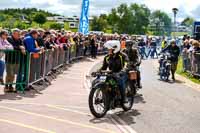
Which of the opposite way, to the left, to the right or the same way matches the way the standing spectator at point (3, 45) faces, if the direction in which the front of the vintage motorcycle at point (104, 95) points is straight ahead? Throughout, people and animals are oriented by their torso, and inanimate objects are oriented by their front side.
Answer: to the left

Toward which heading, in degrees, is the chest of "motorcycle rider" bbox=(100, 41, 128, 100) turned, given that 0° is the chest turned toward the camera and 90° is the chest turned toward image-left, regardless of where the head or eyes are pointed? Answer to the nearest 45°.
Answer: approximately 45°

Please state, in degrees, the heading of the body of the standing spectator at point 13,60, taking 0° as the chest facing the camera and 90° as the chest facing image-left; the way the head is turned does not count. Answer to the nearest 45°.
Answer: approximately 315°

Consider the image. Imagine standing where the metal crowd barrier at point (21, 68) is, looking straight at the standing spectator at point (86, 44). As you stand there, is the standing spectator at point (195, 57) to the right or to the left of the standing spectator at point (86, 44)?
right

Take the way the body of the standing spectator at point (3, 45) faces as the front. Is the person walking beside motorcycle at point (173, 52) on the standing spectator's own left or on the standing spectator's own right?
on the standing spectator's own left

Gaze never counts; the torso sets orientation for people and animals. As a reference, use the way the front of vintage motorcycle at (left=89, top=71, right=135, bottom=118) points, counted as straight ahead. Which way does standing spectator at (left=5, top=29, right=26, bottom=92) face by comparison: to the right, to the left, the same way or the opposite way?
to the left

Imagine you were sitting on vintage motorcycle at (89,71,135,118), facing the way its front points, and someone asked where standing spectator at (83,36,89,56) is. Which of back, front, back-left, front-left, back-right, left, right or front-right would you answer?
back-right
